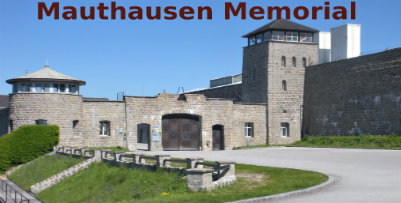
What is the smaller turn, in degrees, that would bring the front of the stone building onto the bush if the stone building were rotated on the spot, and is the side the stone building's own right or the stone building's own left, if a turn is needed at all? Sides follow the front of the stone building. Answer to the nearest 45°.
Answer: approximately 90° to the stone building's own right

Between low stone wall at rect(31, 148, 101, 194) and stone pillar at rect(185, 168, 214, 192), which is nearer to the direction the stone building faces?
the stone pillar

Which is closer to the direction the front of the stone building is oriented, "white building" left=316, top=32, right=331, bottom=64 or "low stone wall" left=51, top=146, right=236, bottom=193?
the low stone wall

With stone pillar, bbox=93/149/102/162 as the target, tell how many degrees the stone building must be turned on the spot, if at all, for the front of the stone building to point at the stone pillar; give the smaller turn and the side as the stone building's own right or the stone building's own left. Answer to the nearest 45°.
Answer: approximately 45° to the stone building's own right

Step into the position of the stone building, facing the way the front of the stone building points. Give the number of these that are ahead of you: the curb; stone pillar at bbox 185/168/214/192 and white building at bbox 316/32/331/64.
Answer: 2

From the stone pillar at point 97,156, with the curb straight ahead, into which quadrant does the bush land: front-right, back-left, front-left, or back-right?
back-right

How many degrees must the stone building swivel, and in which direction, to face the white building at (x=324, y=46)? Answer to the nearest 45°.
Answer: approximately 135° to its left

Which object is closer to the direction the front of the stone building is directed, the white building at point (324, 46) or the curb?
the curb

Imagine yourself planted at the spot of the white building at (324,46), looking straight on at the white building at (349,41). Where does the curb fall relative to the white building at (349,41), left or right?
right

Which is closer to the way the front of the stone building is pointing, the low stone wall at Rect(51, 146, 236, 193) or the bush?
the low stone wall

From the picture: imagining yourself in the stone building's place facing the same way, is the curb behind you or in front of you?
in front

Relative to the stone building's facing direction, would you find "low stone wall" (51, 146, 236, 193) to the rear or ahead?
ahead

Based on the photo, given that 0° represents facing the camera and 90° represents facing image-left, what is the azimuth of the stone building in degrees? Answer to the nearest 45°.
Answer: approximately 0°

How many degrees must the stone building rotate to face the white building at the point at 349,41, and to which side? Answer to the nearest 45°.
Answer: approximately 135° to its left

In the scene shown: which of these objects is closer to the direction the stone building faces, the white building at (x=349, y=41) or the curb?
the curb

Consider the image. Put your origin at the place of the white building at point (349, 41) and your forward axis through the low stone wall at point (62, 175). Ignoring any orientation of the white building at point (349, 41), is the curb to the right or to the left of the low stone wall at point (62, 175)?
left

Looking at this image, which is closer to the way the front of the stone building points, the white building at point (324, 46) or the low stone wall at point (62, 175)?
the low stone wall
